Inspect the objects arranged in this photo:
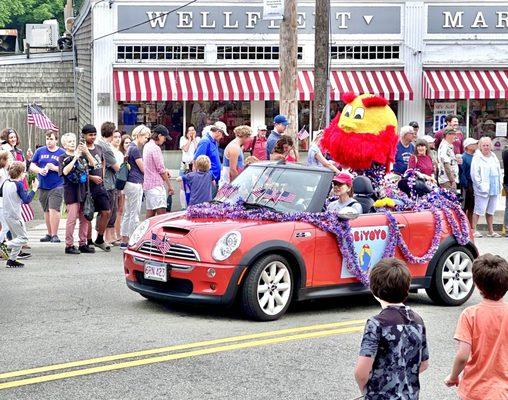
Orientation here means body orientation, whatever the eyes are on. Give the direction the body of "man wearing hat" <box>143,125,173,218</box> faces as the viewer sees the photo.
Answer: to the viewer's right

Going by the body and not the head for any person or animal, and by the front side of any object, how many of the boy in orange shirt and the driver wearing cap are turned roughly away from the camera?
1

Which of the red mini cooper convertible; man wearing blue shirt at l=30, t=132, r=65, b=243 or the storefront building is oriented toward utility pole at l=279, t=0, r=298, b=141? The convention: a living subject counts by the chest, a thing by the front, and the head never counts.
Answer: the storefront building

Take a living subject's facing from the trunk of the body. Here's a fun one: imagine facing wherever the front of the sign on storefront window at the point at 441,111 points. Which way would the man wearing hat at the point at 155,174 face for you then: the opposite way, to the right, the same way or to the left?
to the left

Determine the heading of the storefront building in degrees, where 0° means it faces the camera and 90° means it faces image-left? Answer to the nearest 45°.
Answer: approximately 0°

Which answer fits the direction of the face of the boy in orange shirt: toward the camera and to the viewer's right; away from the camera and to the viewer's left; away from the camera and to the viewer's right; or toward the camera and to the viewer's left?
away from the camera and to the viewer's left

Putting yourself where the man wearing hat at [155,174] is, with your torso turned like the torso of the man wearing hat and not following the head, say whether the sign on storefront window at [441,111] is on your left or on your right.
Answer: on your left

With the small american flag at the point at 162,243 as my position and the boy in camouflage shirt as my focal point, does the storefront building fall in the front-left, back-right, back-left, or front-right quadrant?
back-left

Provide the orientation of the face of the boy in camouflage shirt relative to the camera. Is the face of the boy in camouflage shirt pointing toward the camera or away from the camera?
away from the camera

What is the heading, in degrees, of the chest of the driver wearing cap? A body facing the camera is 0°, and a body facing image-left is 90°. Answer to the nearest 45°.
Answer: approximately 45°

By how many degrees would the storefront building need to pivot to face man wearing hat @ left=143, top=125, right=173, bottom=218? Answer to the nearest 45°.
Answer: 0° — it already faces them
